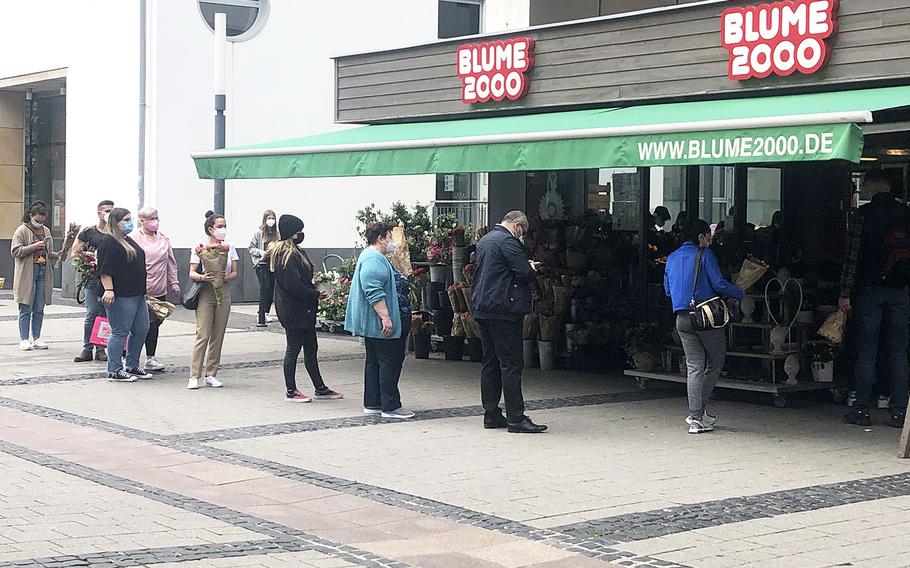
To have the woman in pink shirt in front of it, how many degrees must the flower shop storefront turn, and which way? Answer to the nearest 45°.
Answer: approximately 45° to its right

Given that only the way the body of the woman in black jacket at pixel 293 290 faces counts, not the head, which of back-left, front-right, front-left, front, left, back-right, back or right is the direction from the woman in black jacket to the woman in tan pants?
back-left

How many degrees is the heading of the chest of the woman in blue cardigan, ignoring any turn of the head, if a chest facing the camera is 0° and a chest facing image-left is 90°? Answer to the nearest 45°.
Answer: approximately 270°

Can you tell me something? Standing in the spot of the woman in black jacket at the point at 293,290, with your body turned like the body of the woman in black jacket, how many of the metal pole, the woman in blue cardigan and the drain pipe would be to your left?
2

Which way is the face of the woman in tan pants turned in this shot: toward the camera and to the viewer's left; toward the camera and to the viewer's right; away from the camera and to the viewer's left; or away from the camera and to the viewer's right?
toward the camera and to the viewer's right

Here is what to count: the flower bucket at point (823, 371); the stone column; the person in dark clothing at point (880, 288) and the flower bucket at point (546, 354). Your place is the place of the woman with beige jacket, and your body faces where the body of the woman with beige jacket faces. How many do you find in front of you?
3

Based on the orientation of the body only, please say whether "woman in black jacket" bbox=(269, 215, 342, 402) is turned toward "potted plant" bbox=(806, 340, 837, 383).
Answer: yes

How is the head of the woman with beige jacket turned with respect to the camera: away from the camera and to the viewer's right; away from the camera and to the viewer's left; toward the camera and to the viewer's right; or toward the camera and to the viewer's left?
toward the camera and to the viewer's right

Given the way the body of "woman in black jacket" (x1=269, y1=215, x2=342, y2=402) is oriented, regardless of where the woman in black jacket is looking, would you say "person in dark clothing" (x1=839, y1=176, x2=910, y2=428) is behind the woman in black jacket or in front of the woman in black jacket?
in front

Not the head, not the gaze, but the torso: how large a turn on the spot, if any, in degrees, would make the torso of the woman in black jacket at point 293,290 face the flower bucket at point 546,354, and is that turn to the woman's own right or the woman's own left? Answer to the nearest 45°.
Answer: approximately 45° to the woman's own left

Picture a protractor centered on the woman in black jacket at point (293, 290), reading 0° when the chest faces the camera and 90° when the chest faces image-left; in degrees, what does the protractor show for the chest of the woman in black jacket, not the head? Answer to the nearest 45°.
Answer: approximately 270°

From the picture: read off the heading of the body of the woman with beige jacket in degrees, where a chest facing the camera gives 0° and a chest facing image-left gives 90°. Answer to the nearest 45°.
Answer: approximately 315°

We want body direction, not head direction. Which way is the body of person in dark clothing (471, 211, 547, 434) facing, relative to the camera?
to the viewer's right

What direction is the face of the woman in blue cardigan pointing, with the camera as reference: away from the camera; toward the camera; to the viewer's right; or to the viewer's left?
to the viewer's right
